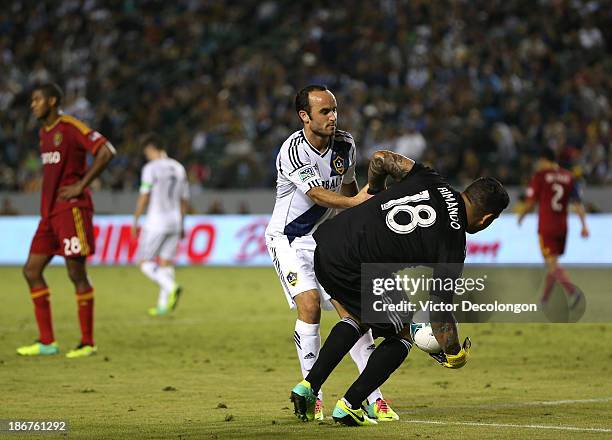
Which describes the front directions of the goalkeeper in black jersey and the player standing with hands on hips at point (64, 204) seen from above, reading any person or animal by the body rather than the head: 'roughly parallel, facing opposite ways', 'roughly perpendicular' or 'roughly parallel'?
roughly parallel, facing opposite ways

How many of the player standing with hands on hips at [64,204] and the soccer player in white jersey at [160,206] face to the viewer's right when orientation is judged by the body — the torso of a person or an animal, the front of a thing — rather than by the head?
0

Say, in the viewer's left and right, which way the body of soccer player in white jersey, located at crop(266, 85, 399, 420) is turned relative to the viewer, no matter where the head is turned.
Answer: facing the viewer and to the right of the viewer

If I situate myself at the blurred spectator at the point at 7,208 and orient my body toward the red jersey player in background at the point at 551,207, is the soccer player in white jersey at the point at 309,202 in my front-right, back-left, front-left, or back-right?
front-right

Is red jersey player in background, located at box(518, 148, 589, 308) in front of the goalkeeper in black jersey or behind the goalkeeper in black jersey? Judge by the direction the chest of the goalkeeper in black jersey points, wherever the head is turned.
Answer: in front

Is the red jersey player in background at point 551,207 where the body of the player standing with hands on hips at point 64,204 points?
no

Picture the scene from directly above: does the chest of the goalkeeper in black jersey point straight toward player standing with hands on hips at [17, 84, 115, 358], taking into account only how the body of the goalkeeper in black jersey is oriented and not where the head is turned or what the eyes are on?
no

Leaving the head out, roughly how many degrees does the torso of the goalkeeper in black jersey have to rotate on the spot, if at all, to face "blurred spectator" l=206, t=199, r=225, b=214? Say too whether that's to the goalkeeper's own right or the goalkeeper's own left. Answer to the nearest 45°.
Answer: approximately 45° to the goalkeeper's own left

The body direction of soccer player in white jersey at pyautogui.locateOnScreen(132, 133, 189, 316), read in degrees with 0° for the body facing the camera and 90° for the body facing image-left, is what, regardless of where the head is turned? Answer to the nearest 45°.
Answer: approximately 135°

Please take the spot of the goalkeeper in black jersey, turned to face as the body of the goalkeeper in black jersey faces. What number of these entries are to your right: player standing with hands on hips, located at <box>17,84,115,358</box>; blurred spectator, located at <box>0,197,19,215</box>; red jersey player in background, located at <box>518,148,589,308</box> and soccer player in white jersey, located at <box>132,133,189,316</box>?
0

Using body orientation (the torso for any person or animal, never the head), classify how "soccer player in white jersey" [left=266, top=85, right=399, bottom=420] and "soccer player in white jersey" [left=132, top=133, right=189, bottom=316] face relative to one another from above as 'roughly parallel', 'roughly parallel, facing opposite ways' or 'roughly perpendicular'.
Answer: roughly parallel, facing opposite ways

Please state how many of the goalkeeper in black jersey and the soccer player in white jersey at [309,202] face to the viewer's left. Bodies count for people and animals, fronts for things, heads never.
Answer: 0

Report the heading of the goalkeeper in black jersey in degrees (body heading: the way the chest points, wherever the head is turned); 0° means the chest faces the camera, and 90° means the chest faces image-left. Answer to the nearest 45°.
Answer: approximately 225°

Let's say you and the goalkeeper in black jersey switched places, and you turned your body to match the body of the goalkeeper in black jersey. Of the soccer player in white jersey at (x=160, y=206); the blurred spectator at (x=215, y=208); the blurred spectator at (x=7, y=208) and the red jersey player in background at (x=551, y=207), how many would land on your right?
0

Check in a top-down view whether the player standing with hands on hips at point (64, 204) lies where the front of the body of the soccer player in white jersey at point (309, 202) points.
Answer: no

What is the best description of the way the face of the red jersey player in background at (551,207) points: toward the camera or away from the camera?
away from the camera
